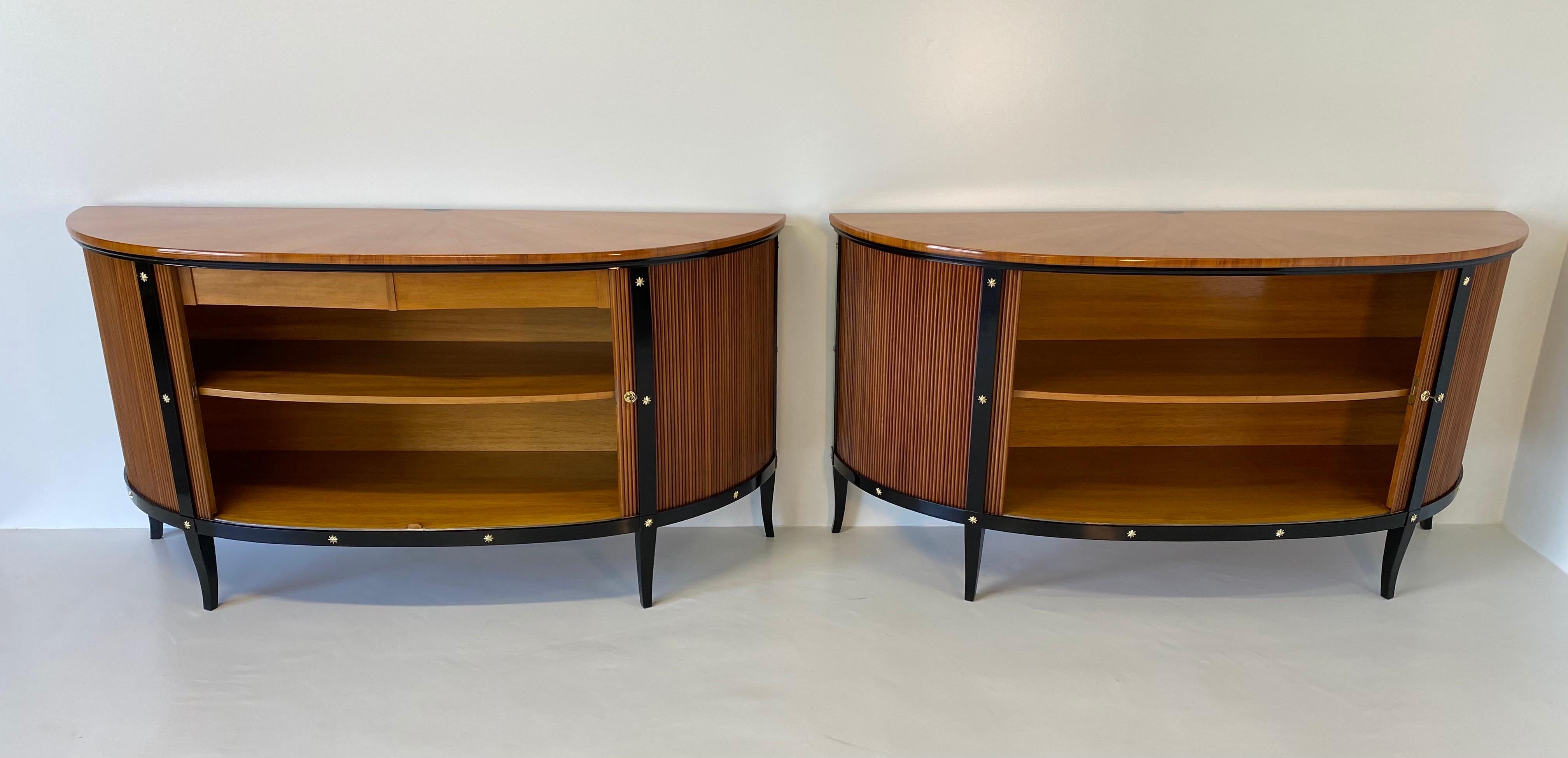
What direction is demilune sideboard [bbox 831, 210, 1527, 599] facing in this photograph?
toward the camera

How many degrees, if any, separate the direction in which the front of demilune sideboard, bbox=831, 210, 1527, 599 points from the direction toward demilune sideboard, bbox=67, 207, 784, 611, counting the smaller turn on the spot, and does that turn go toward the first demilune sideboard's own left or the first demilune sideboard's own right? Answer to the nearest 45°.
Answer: approximately 45° to the first demilune sideboard's own right

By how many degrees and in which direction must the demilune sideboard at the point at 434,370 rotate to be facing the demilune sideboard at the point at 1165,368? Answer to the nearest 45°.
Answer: approximately 90° to its left

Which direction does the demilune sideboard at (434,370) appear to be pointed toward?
toward the camera

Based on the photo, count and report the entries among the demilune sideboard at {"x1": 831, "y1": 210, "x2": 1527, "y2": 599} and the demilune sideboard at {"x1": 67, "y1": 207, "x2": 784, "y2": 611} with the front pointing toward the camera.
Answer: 2
